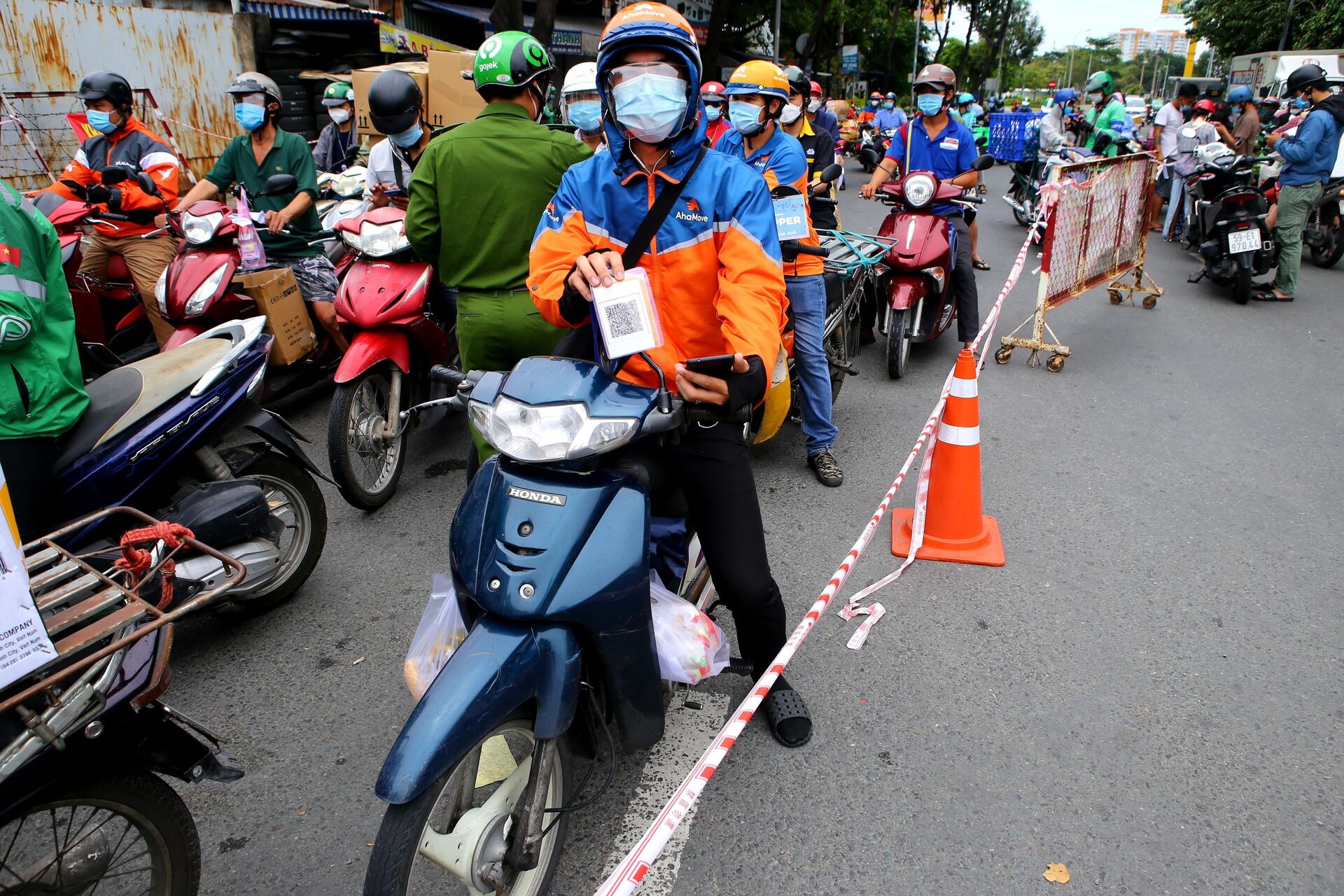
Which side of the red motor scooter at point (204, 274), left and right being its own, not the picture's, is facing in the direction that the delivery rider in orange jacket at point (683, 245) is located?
left

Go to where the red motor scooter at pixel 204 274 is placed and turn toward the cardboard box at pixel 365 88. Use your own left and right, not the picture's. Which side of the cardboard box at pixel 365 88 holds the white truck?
right

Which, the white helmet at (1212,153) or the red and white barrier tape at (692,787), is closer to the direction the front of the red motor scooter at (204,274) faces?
the red and white barrier tape

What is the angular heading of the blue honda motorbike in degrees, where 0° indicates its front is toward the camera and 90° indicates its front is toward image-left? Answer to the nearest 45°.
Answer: approximately 45°

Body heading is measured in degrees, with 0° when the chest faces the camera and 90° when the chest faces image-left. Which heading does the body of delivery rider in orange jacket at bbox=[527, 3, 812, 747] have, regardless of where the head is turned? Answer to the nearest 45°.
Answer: approximately 0°

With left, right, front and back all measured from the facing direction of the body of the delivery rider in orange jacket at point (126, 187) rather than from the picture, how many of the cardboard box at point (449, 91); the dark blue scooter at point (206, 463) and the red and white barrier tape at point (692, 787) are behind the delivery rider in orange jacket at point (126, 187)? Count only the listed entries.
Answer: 1

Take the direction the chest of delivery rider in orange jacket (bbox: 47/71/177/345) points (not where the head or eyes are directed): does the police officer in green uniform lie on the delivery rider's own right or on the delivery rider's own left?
on the delivery rider's own left

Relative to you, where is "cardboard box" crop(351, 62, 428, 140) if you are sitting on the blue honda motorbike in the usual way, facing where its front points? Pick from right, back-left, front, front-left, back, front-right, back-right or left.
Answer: back-right

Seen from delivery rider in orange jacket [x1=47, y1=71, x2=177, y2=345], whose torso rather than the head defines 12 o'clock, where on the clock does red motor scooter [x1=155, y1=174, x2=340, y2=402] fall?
The red motor scooter is roughly at 10 o'clock from the delivery rider in orange jacket.
